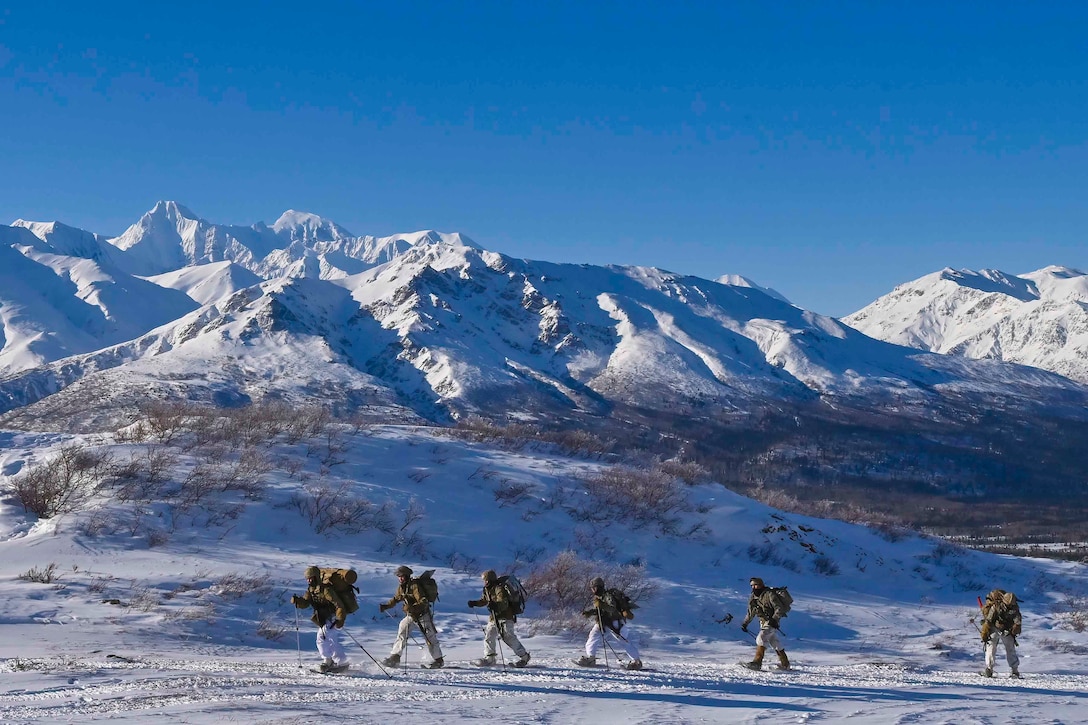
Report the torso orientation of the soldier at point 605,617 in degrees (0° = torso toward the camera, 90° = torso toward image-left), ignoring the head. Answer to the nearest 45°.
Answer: approximately 90°

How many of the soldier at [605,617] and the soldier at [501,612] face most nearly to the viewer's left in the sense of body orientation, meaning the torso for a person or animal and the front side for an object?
2

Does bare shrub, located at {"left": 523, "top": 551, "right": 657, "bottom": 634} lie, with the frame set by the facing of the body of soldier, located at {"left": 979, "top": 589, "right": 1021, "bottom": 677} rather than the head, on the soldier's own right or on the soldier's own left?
on the soldier's own right

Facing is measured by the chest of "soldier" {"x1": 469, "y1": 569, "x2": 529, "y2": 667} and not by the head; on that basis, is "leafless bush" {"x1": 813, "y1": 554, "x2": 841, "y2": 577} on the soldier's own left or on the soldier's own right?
on the soldier's own right

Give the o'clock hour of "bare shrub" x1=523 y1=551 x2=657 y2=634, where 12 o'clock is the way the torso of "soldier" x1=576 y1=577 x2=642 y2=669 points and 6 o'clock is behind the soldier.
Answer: The bare shrub is roughly at 3 o'clock from the soldier.

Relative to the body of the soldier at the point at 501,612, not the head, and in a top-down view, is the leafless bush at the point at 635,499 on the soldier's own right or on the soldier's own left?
on the soldier's own right

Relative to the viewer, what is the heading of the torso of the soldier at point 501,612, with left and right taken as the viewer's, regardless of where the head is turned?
facing to the left of the viewer
